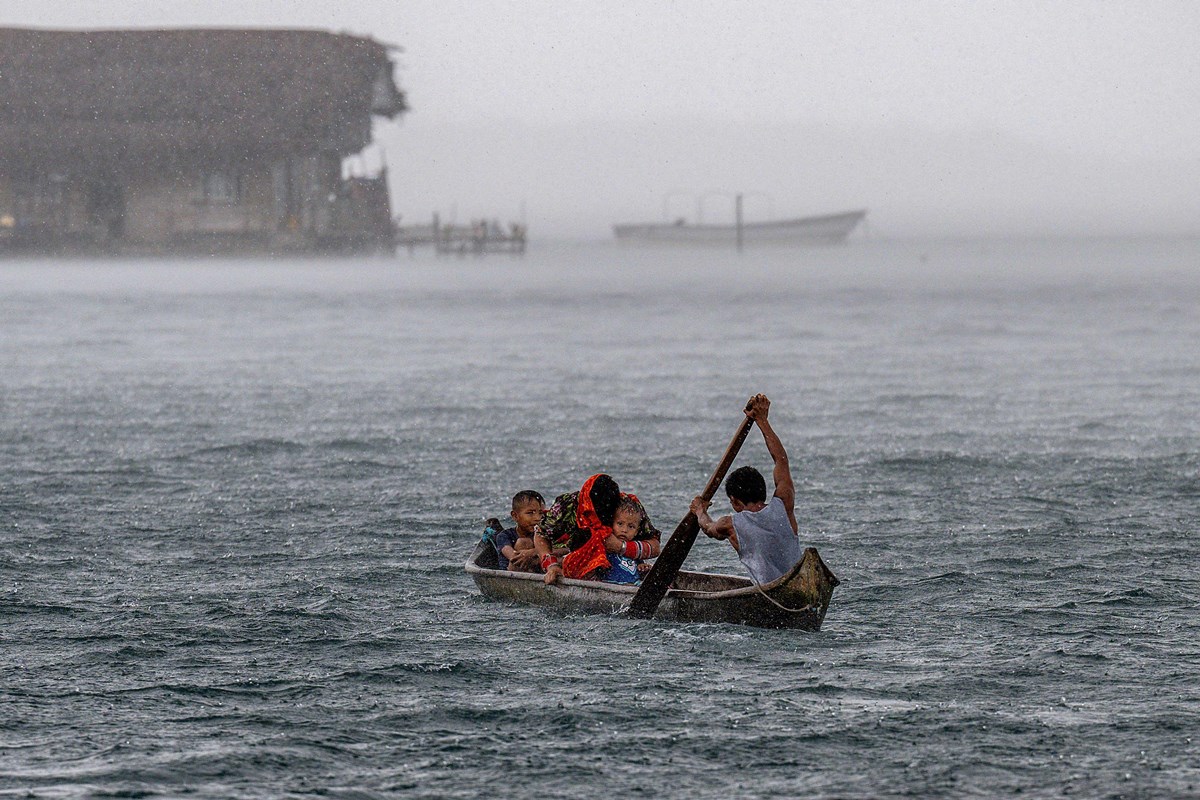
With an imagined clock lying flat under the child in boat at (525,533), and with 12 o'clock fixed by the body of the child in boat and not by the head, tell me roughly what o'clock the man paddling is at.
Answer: The man paddling is roughly at 12 o'clock from the child in boat.

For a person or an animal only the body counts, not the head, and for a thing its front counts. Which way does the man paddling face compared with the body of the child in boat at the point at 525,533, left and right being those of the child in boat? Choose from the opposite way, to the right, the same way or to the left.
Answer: the opposite way

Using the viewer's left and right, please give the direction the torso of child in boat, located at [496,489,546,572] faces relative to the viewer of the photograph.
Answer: facing the viewer and to the right of the viewer

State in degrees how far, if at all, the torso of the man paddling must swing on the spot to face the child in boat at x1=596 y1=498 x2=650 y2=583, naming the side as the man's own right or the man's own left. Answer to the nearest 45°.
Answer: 0° — they already face them

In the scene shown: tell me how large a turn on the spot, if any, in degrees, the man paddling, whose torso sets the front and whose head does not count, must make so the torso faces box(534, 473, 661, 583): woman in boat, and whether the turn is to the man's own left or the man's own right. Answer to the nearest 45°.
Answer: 0° — they already face them

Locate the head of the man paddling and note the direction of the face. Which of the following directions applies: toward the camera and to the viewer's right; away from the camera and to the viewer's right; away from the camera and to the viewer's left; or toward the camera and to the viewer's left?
away from the camera and to the viewer's left

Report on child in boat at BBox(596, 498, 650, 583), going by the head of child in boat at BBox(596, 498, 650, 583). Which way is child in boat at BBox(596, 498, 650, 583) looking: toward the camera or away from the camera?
toward the camera

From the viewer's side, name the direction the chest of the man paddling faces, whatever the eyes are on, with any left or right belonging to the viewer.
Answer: facing away from the viewer and to the left of the viewer

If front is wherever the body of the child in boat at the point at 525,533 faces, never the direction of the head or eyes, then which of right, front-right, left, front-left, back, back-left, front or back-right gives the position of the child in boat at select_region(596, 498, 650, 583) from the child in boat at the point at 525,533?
front

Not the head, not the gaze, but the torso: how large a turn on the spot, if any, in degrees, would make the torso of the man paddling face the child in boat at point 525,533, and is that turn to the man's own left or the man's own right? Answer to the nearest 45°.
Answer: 0° — they already face them
